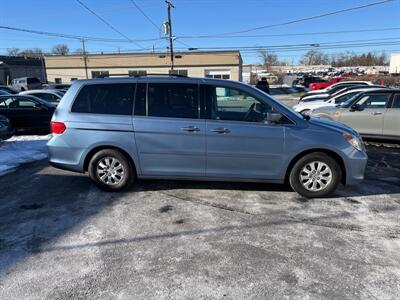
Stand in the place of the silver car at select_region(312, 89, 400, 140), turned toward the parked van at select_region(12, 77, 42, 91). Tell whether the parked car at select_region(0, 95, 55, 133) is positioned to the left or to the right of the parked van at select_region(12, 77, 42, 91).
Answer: left

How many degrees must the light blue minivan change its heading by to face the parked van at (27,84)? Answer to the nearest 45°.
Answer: approximately 135° to its left

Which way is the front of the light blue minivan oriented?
to the viewer's right

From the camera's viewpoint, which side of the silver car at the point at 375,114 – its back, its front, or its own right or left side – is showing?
left

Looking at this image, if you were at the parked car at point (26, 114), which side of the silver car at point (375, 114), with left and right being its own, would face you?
front
